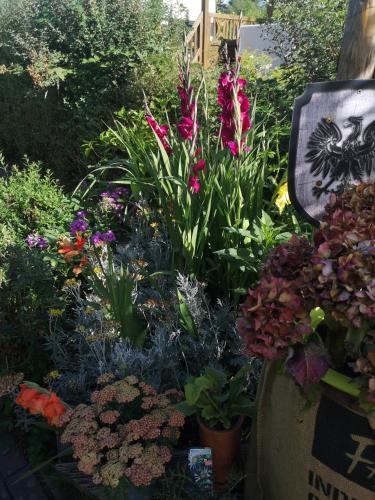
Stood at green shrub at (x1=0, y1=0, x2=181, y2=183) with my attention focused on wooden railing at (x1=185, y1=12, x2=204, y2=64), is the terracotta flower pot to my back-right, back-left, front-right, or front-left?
back-right

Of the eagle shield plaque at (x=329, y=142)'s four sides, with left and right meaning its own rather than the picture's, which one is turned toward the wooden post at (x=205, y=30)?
back

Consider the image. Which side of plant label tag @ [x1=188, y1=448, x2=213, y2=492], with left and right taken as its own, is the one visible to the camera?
front

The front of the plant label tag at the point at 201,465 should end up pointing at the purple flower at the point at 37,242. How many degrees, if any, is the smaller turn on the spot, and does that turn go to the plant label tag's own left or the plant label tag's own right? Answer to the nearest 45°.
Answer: approximately 135° to the plant label tag's own right

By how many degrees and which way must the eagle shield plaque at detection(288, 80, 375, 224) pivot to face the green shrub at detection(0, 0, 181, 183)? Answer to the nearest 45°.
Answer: approximately 135° to its right

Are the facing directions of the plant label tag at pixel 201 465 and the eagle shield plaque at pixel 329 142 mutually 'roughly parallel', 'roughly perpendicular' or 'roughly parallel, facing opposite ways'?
roughly parallel

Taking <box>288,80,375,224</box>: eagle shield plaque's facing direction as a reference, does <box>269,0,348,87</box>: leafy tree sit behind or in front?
behind

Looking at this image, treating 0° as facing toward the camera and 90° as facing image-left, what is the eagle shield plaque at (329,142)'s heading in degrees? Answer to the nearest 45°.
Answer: approximately 0°

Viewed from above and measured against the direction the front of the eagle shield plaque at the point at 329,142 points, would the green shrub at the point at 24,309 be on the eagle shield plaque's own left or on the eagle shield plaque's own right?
on the eagle shield plaque's own right

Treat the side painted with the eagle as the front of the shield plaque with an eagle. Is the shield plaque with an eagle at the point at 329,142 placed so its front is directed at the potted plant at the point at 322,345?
yes

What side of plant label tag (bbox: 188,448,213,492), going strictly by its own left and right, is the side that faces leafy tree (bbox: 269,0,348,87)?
back

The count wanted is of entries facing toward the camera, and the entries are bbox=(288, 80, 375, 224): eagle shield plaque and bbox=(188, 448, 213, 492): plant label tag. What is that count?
2
